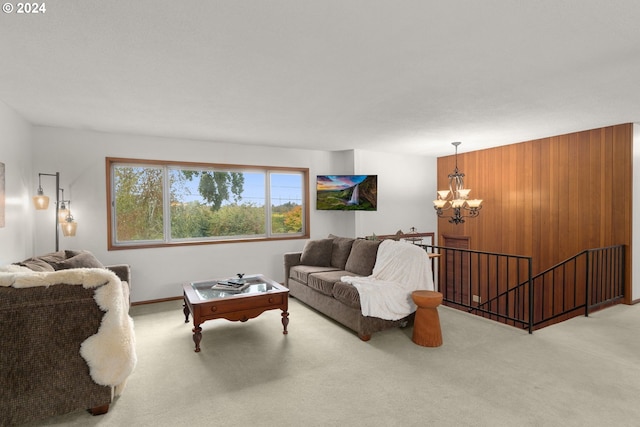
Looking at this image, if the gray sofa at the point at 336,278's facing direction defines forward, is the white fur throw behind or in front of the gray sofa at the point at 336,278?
in front

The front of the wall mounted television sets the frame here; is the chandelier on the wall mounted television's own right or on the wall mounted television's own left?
on the wall mounted television's own left

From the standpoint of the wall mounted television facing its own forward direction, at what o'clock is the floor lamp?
The floor lamp is roughly at 2 o'clock from the wall mounted television.

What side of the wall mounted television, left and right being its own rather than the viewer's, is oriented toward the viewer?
front

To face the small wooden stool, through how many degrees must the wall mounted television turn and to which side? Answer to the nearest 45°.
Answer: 0° — it already faces it

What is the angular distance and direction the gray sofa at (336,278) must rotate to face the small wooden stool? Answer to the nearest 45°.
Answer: approximately 90° to its left

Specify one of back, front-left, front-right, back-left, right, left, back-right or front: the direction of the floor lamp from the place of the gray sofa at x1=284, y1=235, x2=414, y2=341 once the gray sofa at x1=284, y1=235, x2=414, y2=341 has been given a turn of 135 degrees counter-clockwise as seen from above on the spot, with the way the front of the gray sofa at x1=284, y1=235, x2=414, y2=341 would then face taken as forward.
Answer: back

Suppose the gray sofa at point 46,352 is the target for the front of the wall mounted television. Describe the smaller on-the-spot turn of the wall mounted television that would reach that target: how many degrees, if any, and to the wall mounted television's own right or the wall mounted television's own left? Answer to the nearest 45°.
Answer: approximately 45° to the wall mounted television's own right

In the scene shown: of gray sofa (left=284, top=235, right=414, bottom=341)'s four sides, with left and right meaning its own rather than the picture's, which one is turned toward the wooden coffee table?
front

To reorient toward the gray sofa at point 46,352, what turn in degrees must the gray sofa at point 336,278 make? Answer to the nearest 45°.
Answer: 0° — it already faces it

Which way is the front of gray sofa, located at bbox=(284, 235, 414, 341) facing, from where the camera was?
facing the viewer and to the left of the viewer
